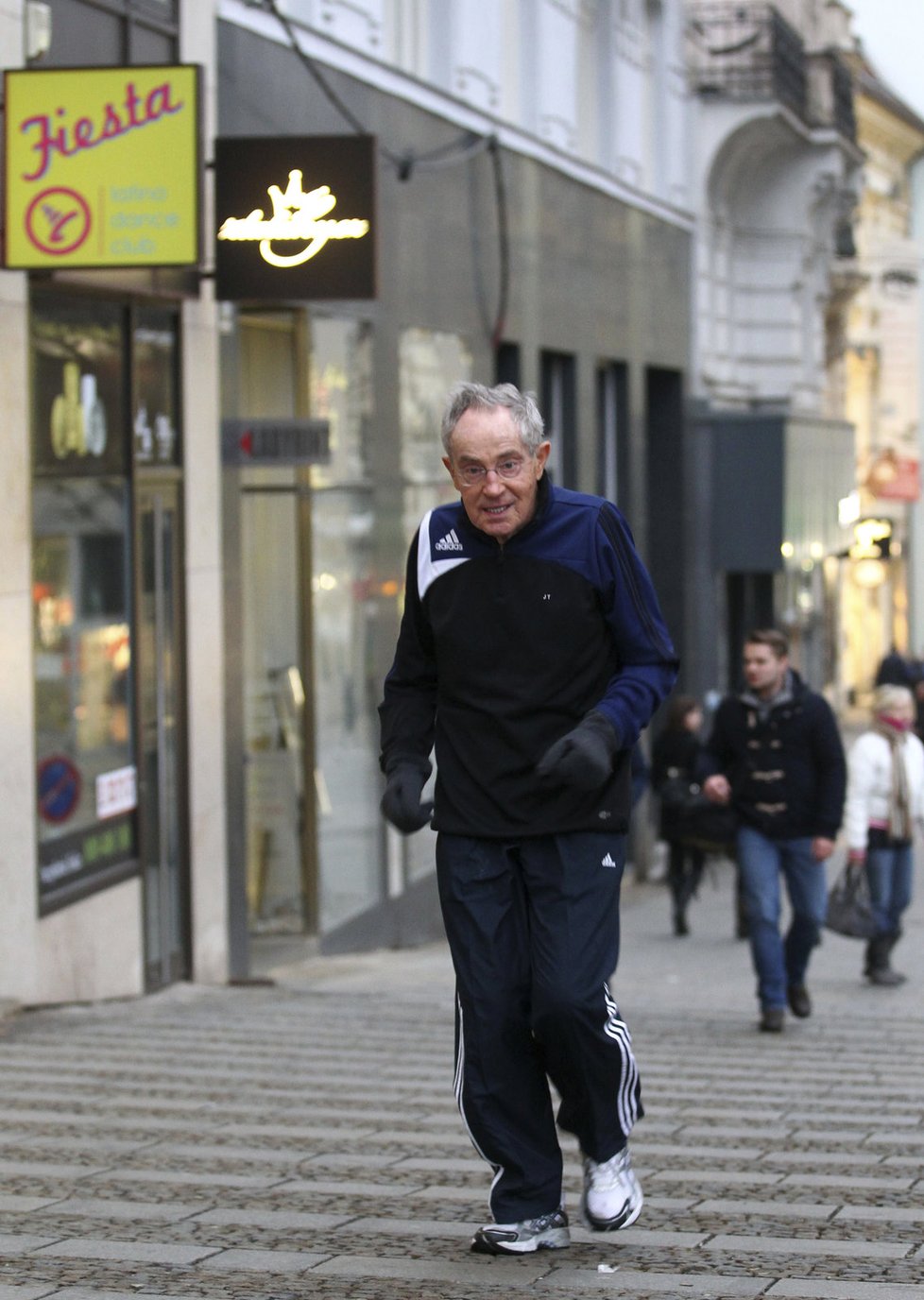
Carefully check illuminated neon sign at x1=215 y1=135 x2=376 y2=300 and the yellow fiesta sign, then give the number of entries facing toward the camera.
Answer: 2

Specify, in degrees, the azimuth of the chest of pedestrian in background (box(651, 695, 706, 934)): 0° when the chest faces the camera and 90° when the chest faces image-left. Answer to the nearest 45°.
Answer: approximately 315°

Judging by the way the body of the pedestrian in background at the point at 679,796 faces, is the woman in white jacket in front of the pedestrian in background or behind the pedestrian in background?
in front

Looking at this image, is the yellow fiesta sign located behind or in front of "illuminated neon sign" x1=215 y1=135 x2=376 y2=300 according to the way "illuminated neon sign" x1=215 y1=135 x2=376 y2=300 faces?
in front

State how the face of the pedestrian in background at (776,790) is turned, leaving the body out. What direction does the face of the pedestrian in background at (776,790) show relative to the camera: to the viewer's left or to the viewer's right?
to the viewer's left

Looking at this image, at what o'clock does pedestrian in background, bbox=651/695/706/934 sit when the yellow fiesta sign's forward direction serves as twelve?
The pedestrian in background is roughly at 7 o'clock from the yellow fiesta sign.

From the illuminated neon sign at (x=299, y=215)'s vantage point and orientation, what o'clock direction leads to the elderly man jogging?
The elderly man jogging is roughly at 12 o'clock from the illuminated neon sign.

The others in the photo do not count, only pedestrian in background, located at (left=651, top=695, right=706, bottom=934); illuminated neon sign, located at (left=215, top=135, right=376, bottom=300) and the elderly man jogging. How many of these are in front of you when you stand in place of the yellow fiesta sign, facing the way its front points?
1

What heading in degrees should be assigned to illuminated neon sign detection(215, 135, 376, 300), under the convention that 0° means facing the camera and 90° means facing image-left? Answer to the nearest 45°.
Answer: approximately 0°
